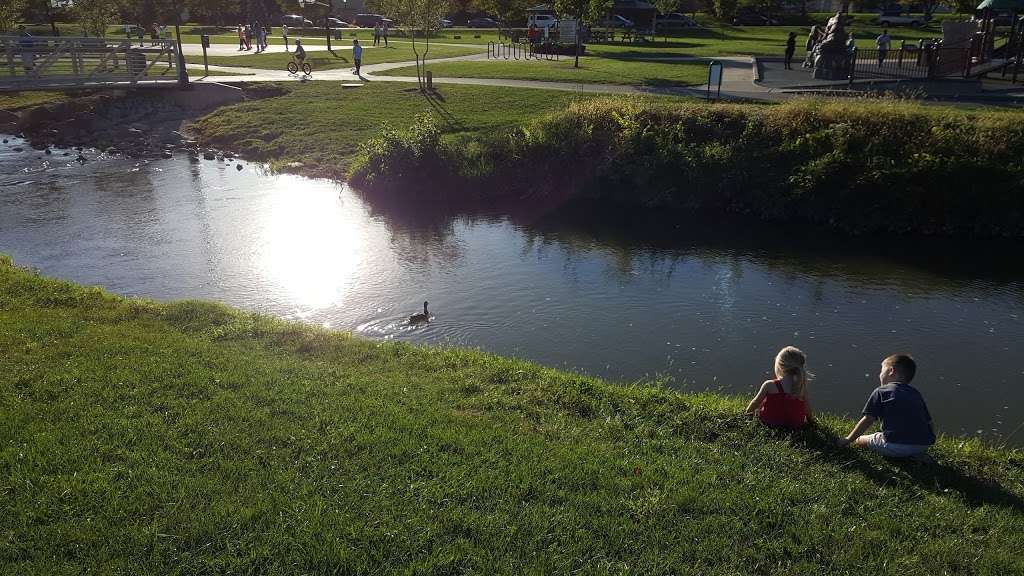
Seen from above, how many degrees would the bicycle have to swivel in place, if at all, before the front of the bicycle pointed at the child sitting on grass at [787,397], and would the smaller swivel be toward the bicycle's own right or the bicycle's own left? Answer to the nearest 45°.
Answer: approximately 90° to the bicycle's own left

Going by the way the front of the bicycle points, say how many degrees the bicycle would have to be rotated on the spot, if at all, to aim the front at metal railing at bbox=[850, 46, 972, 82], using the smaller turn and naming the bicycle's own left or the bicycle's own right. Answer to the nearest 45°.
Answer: approximately 135° to the bicycle's own left

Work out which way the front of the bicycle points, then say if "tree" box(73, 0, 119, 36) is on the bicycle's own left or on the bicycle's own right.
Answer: on the bicycle's own right

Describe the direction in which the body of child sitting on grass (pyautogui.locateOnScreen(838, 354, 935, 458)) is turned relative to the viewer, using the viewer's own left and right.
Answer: facing away from the viewer and to the left of the viewer

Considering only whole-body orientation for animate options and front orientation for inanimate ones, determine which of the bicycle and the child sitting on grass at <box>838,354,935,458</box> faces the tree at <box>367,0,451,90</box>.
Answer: the child sitting on grass
